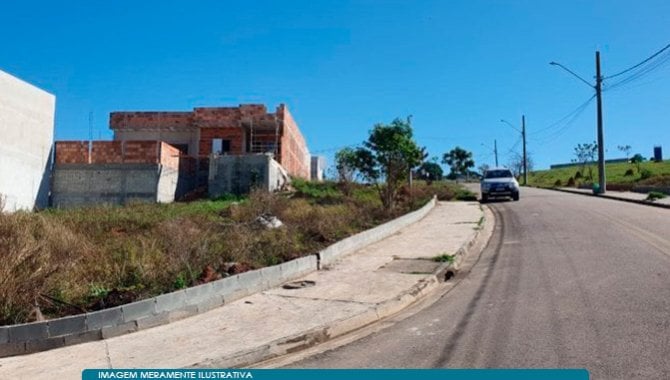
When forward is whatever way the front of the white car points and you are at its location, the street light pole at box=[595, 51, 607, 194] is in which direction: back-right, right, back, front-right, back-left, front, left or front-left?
back-left

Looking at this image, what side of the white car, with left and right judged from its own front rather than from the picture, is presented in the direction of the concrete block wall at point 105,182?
right

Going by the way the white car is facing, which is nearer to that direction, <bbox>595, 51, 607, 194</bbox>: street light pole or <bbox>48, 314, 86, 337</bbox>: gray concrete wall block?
the gray concrete wall block

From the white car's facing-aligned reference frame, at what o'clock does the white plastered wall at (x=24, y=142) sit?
The white plastered wall is roughly at 2 o'clock from the white car.

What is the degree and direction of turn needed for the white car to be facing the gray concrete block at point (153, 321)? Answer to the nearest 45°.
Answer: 0° — it already faces it

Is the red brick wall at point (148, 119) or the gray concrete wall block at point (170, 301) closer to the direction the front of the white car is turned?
the gray concrete wall block

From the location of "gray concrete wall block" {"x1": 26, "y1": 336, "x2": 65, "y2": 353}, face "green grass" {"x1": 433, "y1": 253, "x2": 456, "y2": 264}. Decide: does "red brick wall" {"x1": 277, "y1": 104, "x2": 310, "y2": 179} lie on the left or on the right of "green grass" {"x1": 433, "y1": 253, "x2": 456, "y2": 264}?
left

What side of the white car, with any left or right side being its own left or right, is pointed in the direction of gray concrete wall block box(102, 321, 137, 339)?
front

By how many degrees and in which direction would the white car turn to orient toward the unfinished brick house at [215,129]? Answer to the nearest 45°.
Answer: approximately 90° to its right

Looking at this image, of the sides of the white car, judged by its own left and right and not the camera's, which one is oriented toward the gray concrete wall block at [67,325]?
front

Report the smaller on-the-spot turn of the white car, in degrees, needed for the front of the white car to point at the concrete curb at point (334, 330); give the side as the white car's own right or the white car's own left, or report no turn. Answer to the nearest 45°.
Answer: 0° — it already faces it

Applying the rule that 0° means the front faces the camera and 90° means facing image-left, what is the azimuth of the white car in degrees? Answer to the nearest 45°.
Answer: approximately 0°
